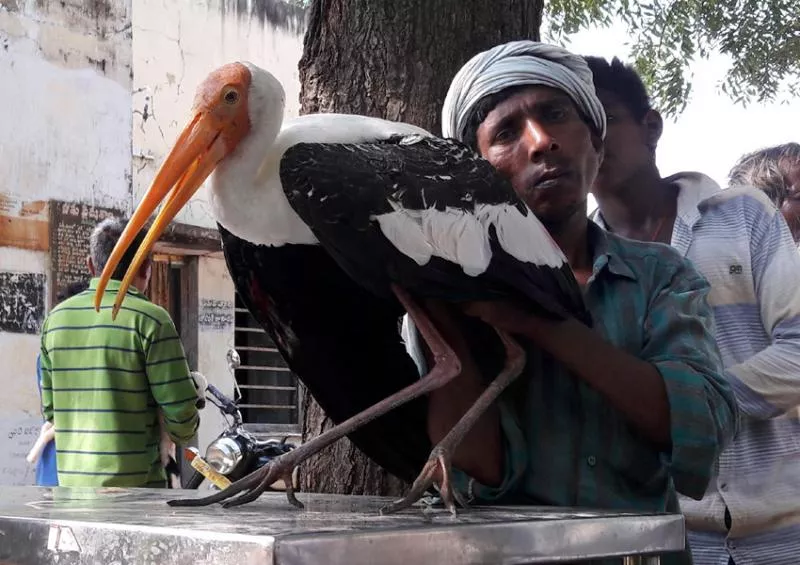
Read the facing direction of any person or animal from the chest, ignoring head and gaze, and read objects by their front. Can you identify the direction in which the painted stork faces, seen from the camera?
facing to the left of the viewer

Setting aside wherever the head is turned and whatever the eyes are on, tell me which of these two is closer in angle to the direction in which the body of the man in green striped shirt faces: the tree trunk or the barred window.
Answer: the barred window

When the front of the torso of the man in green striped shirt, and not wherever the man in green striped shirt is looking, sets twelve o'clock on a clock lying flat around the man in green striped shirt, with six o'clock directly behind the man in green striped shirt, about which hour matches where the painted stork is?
The painted stork is roughly at 4 o'clock from the man in green striped shirt.

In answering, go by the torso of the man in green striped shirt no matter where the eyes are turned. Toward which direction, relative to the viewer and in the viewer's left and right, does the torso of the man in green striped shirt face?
facing away from the viewer and to the right of the viewer

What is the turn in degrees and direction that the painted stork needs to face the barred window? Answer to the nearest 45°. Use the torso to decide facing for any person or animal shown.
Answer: approximately 90° to its right

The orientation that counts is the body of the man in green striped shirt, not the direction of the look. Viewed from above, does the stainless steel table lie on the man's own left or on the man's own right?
on the man's own right

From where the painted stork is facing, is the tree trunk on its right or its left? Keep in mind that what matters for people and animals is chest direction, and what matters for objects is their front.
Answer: on its right

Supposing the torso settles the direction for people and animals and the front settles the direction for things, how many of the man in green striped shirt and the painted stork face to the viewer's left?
1

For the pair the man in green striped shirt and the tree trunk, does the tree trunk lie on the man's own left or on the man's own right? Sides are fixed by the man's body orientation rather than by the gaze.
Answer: on the man's own right

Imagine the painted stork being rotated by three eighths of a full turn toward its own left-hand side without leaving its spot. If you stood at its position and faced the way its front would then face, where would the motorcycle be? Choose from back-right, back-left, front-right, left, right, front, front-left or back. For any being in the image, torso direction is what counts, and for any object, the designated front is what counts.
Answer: back-left
